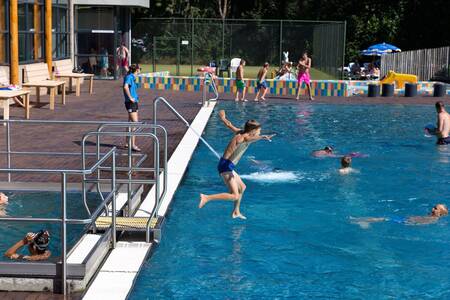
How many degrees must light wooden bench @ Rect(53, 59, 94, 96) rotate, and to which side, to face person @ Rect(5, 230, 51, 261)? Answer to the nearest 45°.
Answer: approximately 45° to its right

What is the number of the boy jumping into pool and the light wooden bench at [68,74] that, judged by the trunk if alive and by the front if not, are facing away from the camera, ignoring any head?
0

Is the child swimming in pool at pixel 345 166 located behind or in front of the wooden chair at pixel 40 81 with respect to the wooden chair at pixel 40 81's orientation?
in front

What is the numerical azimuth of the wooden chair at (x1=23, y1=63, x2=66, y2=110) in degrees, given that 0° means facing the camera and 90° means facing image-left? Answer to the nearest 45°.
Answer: approximately 315°

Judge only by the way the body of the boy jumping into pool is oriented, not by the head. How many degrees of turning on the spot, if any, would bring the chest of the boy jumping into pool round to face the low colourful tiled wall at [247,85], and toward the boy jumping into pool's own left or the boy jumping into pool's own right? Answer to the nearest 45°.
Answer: approximately 90° to the boy jumping into pool's own left

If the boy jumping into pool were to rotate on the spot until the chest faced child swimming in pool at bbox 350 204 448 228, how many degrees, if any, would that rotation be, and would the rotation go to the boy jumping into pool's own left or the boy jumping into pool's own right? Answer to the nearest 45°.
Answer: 0° — they already face them

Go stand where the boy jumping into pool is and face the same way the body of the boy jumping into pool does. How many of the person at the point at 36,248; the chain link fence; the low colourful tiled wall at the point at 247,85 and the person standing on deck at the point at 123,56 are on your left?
3

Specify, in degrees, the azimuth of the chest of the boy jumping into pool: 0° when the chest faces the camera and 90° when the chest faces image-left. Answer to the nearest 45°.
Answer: approximately 270°

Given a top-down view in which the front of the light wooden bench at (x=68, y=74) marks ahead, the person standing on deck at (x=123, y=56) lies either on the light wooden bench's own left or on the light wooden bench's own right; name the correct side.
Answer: on the light wooden bench's own left

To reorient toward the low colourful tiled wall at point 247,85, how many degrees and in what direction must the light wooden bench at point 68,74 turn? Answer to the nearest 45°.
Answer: approximately 45° to its left
